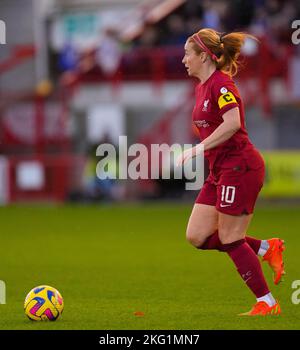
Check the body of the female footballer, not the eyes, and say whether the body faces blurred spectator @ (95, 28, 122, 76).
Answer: no

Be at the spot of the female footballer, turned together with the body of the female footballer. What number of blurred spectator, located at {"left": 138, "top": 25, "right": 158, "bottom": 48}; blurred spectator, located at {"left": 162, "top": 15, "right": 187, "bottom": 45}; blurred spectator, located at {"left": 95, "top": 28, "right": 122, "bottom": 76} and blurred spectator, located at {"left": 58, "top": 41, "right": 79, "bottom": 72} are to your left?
0

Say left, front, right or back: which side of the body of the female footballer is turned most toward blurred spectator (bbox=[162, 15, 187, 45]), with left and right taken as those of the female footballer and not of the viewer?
right

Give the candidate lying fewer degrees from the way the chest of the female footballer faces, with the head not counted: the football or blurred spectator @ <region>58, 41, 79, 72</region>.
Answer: the football

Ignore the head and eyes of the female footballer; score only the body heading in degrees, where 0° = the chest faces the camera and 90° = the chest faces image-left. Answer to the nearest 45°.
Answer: approximately 90°

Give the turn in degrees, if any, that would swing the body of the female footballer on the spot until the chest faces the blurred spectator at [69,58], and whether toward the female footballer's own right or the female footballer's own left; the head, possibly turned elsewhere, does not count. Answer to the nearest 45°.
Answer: approximately 90° to the female footballer's own right

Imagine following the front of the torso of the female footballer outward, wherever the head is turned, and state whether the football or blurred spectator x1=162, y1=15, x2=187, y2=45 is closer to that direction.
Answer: the football

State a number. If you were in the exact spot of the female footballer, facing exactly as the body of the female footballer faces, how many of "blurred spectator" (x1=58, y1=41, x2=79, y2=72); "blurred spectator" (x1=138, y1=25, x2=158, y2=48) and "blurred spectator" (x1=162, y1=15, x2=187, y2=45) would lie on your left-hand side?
0

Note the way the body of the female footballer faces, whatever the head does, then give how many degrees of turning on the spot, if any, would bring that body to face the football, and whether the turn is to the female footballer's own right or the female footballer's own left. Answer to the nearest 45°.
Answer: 0° — they already face it

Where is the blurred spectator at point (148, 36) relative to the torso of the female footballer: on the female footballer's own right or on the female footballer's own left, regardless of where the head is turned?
on the female footballer's own right
